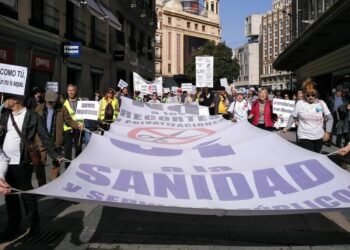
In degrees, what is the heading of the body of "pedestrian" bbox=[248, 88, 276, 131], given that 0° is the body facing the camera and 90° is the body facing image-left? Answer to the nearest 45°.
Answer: approximately 0°

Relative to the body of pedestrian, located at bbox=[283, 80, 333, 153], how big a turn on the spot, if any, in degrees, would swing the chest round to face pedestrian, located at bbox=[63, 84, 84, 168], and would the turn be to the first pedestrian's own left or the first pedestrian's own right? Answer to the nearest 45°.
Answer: approximately 90° to the first pedestrian's own right

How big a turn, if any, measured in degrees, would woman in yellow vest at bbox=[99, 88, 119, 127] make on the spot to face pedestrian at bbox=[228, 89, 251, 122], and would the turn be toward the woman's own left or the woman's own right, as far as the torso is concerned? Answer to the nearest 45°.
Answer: approximately 90° to the woman's own left

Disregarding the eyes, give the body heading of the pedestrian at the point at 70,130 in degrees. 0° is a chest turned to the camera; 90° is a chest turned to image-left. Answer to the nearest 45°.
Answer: approximately 315°

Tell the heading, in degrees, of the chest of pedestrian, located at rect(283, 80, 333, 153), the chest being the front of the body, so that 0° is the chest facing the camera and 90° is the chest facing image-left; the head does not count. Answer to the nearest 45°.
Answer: approximately 0°
